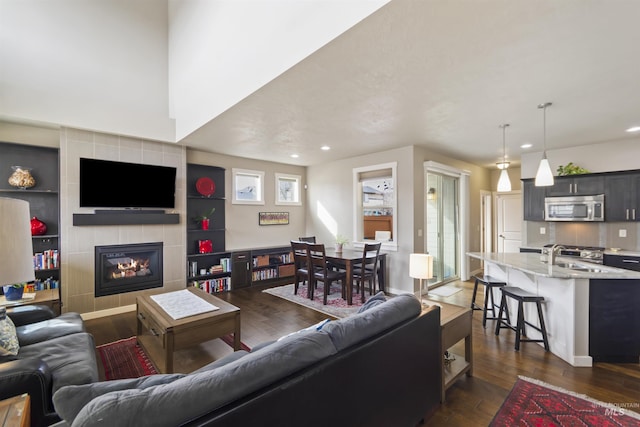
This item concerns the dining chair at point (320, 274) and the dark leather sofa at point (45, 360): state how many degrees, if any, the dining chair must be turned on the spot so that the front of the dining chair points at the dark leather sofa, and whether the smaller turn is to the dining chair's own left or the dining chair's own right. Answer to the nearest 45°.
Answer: approximately 180°

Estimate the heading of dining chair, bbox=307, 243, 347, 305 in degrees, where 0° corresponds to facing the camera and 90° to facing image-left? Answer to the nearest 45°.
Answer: approximately 225°

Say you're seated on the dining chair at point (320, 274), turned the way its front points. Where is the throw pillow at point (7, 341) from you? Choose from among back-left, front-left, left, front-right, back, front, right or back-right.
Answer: back

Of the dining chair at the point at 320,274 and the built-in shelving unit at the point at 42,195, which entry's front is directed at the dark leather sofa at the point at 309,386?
the built-in shelving unit

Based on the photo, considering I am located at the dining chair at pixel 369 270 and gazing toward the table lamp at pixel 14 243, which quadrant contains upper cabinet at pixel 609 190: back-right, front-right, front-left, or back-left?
back-left

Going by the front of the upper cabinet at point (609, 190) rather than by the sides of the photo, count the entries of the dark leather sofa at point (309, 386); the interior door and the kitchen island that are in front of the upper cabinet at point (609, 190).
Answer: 2

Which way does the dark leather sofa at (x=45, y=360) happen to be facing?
to the viewer's right

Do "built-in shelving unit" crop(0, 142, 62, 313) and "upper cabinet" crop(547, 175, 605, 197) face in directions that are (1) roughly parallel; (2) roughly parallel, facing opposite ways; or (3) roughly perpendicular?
roughly perpendicular

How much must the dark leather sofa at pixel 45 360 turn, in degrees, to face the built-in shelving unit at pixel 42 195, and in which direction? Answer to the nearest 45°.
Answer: approximately 90° to its left
